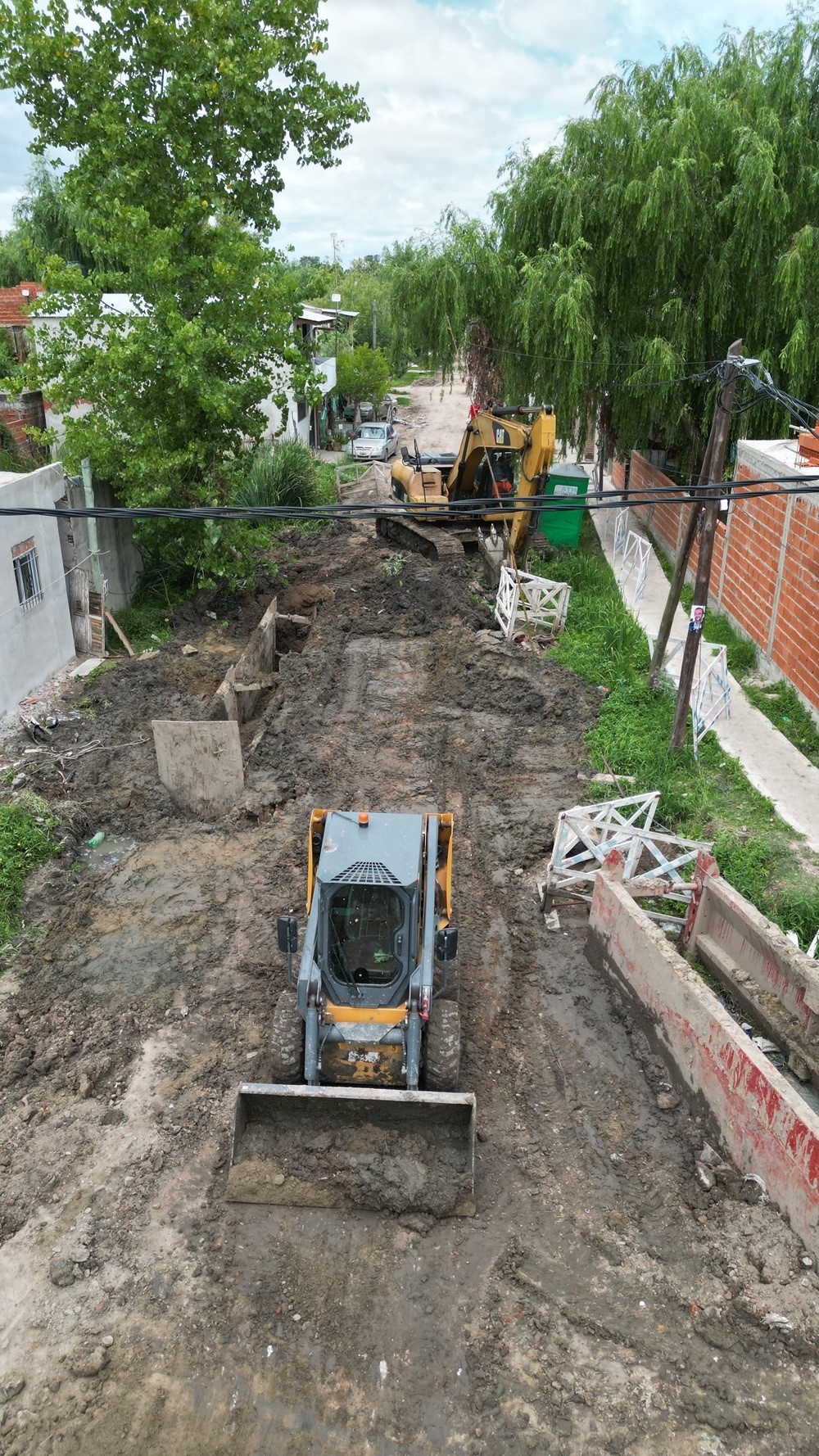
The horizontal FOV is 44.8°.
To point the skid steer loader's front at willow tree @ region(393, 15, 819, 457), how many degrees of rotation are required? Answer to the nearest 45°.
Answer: approximately 180°

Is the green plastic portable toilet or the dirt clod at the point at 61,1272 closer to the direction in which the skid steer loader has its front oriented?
the dirt clod

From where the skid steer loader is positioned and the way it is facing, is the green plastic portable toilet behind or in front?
behind

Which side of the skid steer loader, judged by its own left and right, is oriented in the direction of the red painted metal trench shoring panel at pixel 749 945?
left

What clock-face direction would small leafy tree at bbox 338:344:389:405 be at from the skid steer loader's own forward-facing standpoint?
The small leafy tree is roughly at 6 o'clock from the skid steer loader.

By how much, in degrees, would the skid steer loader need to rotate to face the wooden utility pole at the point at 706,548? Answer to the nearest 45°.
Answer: approximately 135° to its left

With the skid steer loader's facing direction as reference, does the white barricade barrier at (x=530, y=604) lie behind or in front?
behind

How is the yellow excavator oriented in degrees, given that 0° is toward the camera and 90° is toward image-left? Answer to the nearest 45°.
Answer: approximately 315°

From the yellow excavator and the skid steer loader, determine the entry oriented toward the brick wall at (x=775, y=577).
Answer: the yellow excavator

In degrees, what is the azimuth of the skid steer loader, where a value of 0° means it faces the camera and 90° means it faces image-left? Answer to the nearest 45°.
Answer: approximately 0°

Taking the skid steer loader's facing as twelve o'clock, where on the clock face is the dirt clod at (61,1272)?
The dirt clod is roughly at 2 o'clock from the skid steer loader.

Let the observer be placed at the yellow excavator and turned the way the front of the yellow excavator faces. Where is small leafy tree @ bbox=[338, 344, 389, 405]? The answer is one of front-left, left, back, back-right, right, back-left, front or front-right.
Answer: back-left
